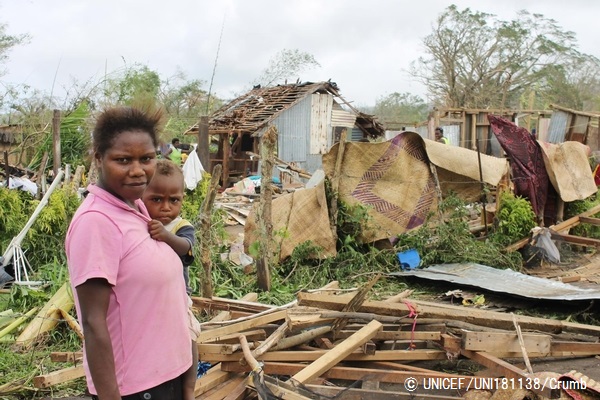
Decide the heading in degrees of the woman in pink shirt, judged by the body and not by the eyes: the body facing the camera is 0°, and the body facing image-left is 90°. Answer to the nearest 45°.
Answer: approximately 315°

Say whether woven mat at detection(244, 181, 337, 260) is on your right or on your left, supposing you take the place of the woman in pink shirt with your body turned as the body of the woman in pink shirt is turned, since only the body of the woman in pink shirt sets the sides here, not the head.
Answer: on your left

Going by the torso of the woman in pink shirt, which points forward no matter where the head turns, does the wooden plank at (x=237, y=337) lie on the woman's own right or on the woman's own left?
on the woman's own left

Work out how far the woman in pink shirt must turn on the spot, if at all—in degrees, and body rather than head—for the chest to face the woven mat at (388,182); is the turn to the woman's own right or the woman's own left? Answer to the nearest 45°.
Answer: approximately 90° to the woman's own left

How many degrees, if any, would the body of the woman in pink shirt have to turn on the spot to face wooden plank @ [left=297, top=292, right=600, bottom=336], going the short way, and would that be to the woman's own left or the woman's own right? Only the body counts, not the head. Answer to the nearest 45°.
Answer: approximately 90° to the woman's own left

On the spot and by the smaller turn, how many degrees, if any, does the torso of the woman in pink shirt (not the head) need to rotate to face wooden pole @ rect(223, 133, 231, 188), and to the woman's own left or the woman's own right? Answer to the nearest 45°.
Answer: approximately 135° to the woman's own left

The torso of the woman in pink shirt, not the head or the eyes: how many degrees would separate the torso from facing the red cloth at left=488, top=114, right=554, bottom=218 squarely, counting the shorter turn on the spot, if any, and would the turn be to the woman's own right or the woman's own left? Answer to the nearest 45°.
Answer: approximately 90° to the woman's own left

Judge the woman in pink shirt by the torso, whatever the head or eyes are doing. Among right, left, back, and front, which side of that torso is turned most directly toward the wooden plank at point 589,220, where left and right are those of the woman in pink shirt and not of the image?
left

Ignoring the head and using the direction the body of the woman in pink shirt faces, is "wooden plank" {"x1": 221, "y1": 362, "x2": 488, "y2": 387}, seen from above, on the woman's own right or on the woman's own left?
on the woman's own left

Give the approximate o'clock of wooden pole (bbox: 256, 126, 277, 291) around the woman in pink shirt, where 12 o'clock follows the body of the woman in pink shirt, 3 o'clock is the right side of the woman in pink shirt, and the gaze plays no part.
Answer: The wooden pole is roughly at 8 o'clock from the woman in pink shirt.
